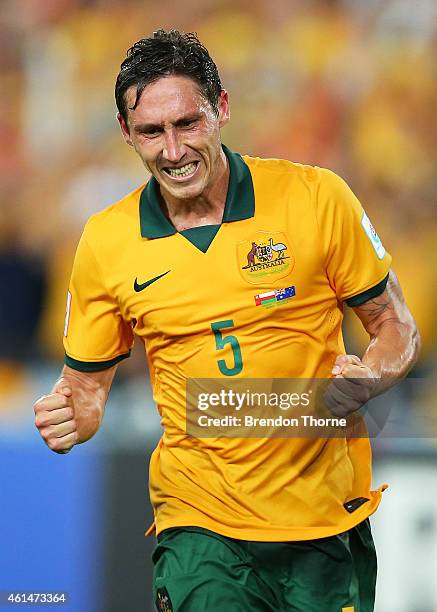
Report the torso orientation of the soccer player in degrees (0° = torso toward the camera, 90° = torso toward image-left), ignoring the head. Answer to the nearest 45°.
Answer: approximately 0°
